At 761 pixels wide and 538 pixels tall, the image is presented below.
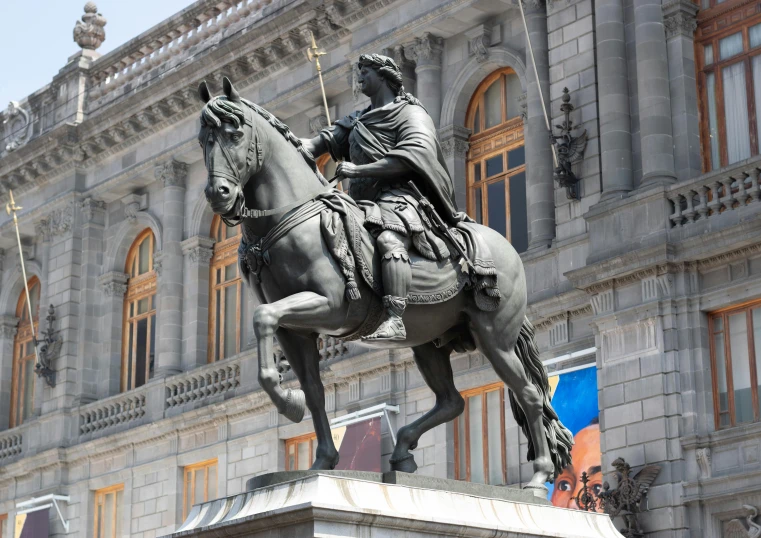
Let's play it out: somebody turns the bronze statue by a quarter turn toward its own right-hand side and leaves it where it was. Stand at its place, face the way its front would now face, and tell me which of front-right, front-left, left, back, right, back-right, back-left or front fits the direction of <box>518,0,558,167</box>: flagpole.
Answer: front-right

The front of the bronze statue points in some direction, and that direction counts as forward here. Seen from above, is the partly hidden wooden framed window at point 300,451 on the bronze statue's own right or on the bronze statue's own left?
on the bronze statue's own right

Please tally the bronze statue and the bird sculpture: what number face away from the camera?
0

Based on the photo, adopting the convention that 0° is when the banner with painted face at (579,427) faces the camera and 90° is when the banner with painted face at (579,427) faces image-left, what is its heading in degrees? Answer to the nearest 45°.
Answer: approximately 45°

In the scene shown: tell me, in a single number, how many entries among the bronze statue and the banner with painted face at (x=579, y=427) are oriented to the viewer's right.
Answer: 0
